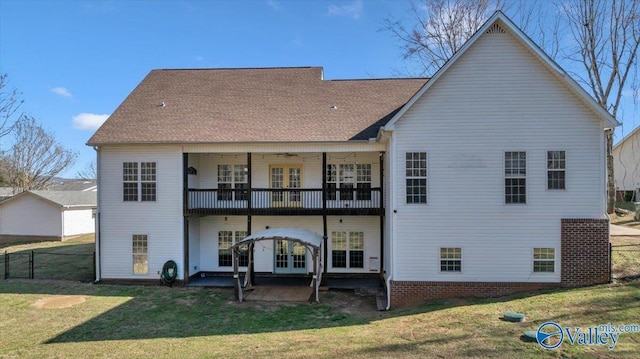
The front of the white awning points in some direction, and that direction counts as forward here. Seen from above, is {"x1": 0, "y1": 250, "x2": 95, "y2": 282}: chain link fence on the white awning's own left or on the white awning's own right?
on the white awning's own right

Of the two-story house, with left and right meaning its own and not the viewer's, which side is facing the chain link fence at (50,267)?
left

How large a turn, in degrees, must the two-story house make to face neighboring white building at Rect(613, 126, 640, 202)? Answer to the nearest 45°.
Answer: approximately 45° to its right

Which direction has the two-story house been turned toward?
away from the camera

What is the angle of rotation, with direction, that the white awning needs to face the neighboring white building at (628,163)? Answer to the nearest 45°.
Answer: approximately 135° to its left

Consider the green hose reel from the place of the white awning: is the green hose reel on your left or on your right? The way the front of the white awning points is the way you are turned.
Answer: on your right

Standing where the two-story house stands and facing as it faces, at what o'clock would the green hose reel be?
The green hose reel is roughly at 9 o'clock from the two-story house.

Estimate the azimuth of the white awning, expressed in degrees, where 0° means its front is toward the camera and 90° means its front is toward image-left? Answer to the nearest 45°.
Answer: approximately 0°
